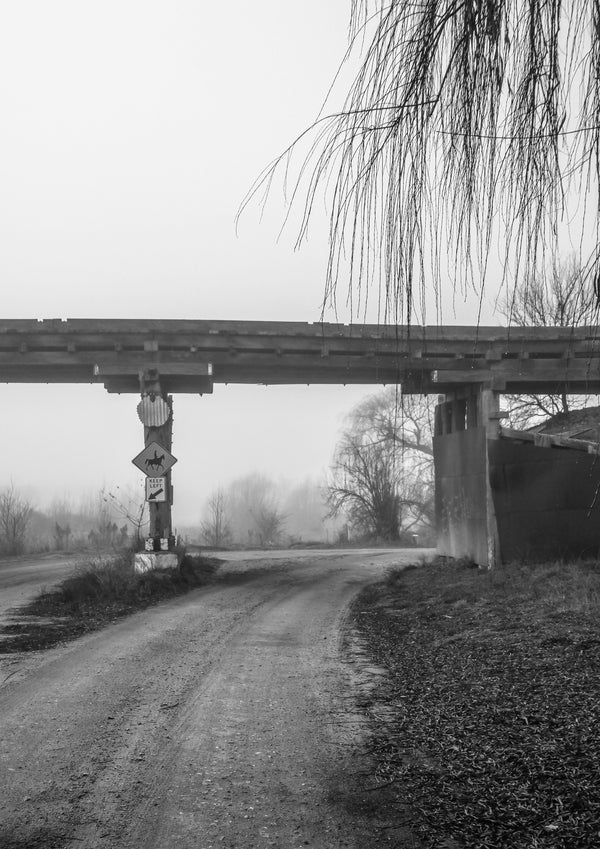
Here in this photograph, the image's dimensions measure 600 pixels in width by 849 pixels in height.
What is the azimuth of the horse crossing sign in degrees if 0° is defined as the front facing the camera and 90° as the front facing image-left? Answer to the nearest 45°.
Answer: approximately 0°

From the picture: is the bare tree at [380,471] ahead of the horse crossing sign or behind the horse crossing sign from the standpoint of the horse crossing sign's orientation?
behind

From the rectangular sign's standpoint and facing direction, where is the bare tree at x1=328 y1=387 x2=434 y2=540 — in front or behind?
behind

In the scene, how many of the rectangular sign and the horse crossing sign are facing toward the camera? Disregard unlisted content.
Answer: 2

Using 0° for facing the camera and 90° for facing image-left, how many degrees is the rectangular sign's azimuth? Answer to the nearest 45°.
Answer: approximately 0°
